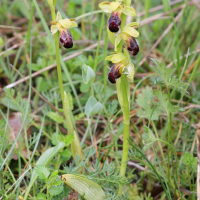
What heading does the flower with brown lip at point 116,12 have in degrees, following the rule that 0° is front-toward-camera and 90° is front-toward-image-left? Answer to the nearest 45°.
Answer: approximately 0°

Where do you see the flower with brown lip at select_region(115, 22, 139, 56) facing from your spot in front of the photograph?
facing the viewer and to the right of the viewer
